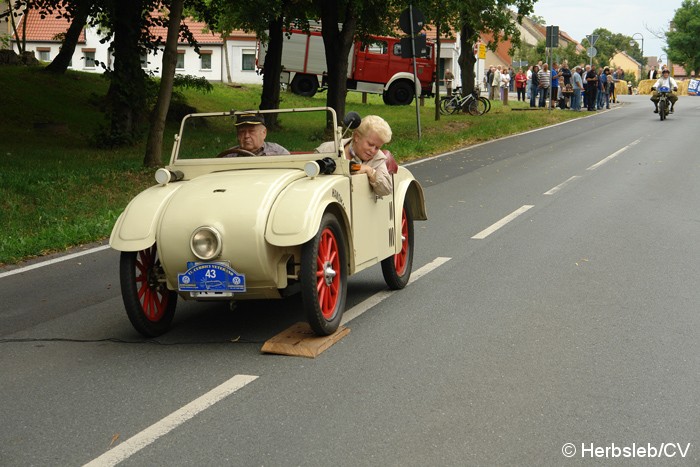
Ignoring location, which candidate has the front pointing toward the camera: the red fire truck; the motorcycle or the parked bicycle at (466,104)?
the motorcycle

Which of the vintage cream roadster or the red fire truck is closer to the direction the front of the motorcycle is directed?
the vintage cream roadster

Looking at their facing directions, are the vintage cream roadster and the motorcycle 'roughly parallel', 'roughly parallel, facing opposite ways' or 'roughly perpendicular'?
roughly parallel

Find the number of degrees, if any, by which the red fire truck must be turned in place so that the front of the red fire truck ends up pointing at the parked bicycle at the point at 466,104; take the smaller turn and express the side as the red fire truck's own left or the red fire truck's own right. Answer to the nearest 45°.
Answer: approximately 45° to the red fire truck's own right

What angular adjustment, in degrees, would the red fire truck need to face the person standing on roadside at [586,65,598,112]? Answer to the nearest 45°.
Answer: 0° — it already faces them

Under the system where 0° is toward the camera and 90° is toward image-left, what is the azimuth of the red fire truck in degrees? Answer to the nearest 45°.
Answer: approximately 270°

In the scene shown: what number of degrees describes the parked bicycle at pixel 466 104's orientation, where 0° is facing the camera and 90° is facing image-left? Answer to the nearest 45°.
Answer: approximately 270°

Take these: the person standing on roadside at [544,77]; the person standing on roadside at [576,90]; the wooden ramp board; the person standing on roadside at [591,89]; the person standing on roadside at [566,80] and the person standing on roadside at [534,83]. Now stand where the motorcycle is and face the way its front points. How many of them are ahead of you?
1

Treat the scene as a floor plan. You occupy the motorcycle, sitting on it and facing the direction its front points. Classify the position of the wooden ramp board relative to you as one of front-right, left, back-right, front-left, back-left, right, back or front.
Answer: front

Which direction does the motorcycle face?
toward the camera

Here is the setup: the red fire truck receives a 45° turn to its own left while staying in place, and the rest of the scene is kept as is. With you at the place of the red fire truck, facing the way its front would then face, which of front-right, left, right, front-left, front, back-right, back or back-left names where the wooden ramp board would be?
back-right

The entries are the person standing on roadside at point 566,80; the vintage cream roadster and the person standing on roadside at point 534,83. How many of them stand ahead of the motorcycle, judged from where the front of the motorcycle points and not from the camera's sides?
1

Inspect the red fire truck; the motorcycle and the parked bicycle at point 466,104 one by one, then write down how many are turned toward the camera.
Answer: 1

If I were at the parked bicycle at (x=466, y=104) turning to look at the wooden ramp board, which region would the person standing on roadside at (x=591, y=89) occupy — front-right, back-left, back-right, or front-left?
back-left

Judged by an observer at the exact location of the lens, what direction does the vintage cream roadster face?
facing the viewer and to the left of the viewer
